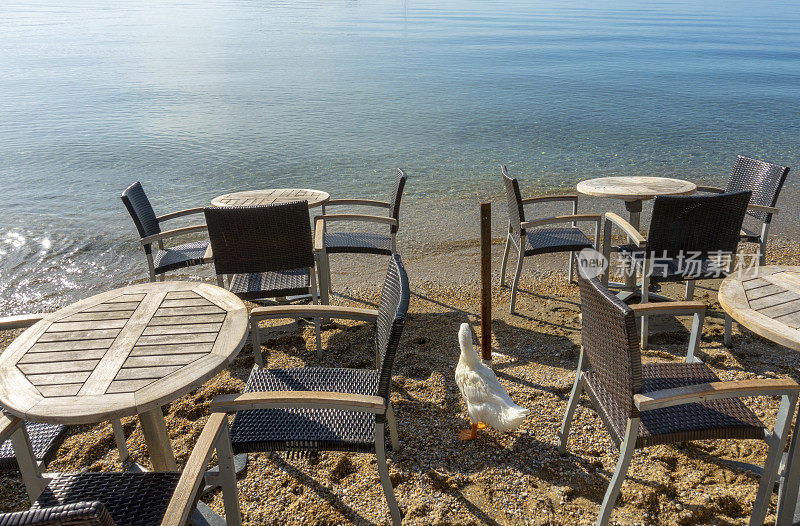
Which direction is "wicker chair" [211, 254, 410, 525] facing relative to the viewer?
to the viewer's left

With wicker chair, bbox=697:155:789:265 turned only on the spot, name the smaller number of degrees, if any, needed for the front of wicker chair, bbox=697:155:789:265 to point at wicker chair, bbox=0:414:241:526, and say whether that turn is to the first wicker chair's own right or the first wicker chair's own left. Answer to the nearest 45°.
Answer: approximately 45° to the first wicker chair's own left

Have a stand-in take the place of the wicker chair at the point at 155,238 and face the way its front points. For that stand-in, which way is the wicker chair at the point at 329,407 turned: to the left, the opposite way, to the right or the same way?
the opposite way

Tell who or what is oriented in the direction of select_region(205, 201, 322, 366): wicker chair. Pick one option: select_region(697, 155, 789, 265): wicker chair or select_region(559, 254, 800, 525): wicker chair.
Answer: select_region(697, 155, 789, 265): wicker chair

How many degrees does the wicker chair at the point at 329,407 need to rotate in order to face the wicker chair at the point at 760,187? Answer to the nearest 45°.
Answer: approximately 135° to its right

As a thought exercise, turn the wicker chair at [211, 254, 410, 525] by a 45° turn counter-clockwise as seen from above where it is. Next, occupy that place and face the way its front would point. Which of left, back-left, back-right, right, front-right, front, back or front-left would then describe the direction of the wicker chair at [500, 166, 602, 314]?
back

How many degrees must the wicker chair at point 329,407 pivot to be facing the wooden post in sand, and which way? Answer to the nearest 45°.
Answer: approximately 135° to its right

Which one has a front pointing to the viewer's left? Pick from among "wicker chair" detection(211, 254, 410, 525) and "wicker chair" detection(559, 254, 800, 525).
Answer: "wicker chair" detection(211, 254, 410, 525)

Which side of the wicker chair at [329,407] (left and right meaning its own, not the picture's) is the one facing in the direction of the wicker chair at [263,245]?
right

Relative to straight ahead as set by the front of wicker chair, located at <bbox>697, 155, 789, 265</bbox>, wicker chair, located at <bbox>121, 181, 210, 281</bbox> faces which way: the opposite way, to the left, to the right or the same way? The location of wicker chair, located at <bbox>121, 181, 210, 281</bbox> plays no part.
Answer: the opposite way

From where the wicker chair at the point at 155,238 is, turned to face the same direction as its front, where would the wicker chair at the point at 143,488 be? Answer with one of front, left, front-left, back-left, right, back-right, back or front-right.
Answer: right

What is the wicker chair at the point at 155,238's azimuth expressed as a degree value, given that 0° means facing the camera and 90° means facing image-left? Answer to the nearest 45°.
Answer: approximately 270°

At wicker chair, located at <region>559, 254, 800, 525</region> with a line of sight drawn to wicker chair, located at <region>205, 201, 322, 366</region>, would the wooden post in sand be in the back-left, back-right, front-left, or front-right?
front-right

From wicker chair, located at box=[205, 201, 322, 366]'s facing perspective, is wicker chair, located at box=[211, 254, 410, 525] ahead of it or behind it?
behind
